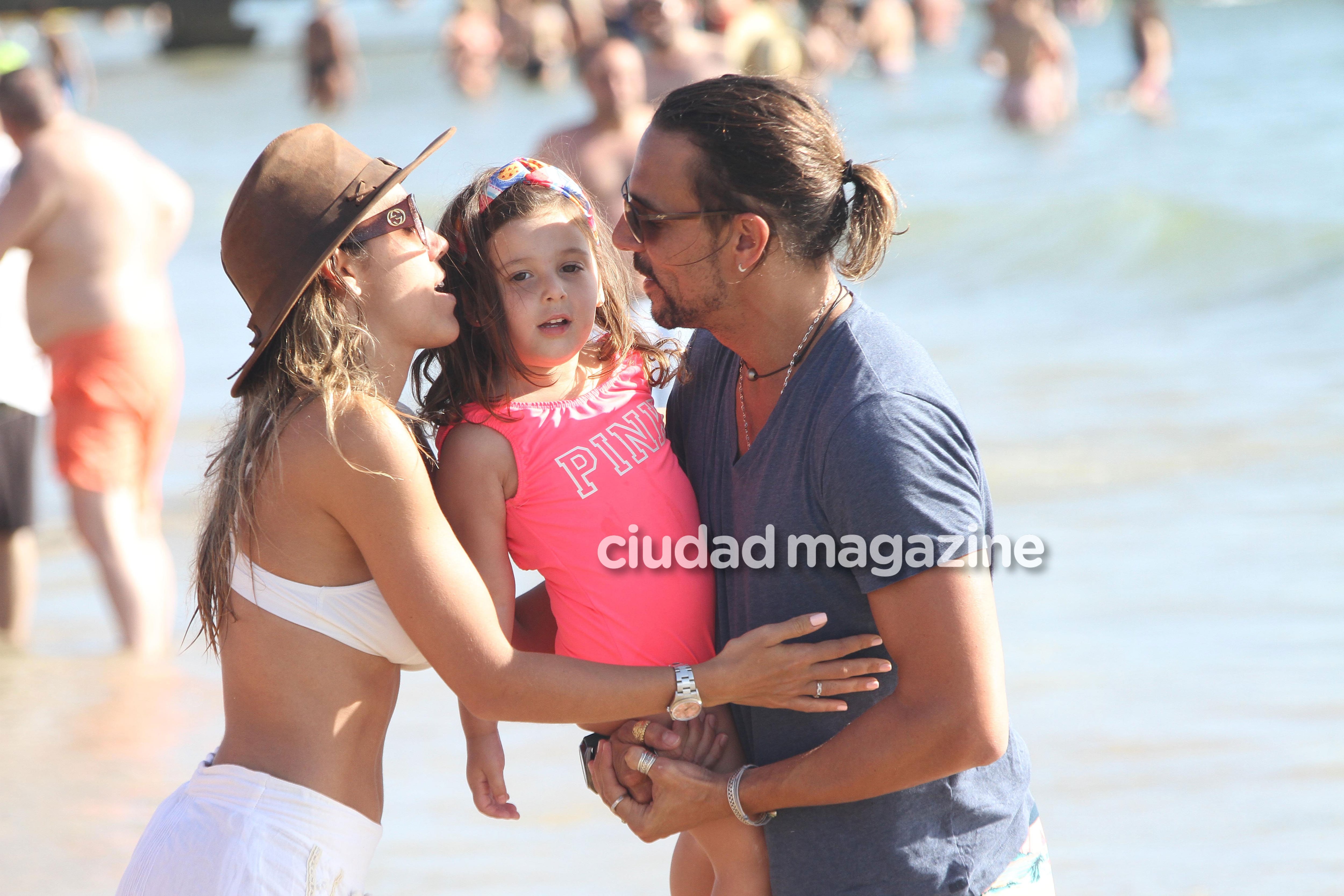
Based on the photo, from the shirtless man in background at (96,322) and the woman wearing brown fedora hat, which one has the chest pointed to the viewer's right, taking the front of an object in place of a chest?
the woman wearing brown fedora hat

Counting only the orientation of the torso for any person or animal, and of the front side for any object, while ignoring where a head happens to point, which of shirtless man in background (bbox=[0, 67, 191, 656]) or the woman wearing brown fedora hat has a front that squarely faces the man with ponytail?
the woman wearing brown fedora hat

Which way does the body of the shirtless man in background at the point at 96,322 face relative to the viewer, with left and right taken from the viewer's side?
facing away from the viewer and to the left of the viewer

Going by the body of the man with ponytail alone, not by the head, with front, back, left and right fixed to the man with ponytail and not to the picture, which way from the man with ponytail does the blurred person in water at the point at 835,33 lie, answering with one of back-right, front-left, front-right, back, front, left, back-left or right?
back-right

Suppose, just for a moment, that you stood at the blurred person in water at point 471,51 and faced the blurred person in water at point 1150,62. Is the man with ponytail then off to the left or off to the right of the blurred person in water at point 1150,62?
right

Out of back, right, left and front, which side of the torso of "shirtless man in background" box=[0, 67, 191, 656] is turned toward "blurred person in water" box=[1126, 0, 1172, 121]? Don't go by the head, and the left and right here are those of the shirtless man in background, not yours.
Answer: right

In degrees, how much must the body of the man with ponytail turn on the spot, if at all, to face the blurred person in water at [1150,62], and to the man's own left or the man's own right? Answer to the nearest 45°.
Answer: approximately 135° to the man's own right

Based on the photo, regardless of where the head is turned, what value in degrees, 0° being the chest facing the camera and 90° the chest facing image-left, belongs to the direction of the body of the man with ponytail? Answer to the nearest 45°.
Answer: approximately 45°

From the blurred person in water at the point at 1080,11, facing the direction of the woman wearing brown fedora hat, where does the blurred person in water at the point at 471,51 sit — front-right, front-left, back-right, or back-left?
front-right

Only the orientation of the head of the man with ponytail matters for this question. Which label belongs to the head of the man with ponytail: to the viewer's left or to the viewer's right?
to the viewer's left

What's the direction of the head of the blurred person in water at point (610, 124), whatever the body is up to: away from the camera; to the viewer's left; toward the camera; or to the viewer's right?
toward the camera

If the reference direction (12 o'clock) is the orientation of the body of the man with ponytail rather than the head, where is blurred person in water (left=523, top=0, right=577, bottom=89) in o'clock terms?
The blurred person in water is roughly at 4 o'clock from the man with ponytail.

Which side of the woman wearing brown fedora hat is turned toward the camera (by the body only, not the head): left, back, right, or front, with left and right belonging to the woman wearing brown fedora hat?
right

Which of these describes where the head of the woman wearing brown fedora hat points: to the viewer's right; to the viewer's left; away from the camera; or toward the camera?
to the viewer's right

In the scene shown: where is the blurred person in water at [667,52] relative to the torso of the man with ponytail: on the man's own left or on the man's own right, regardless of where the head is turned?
on the man's own right
